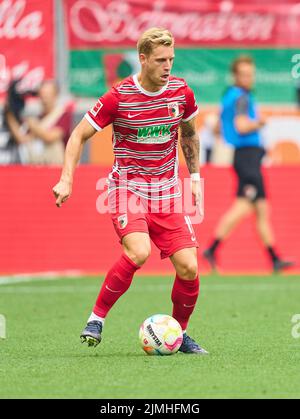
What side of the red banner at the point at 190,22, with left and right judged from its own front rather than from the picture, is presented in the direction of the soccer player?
front

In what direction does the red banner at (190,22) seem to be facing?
toward the camera

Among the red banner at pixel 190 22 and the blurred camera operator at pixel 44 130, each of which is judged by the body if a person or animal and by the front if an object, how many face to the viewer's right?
0

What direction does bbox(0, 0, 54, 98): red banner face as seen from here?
toward the camera

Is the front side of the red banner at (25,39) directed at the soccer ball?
yes

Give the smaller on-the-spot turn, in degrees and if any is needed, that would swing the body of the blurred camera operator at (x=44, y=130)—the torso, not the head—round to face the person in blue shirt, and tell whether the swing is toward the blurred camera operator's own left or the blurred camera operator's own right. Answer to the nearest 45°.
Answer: approximately 90° to the blurred camera operator's own left

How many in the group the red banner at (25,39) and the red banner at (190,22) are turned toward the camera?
2

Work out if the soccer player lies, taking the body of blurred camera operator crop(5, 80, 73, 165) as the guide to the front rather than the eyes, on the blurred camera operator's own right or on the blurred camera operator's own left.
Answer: on the blurred camera operator's own left
